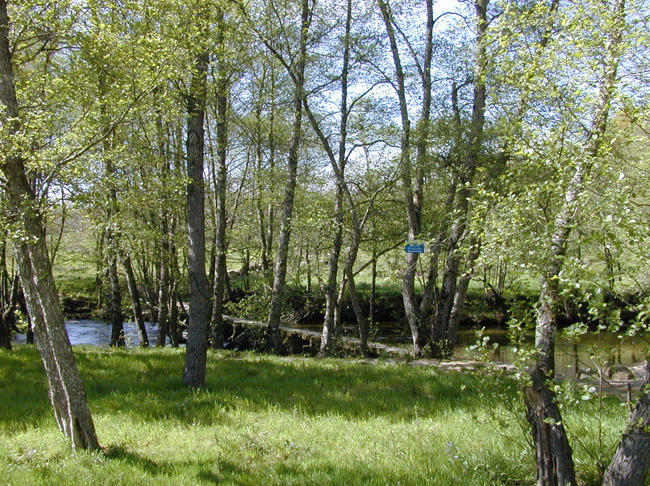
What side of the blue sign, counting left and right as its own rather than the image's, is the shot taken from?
front
